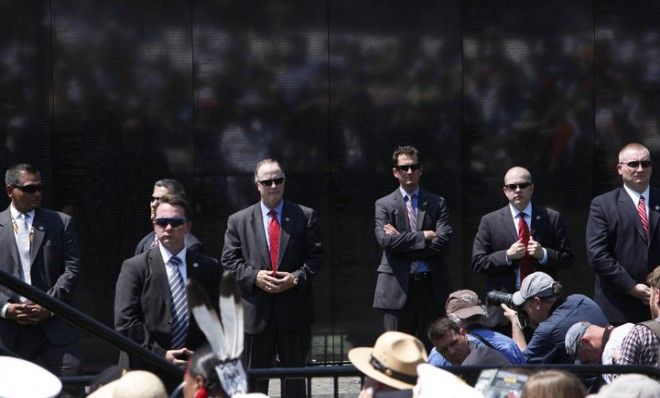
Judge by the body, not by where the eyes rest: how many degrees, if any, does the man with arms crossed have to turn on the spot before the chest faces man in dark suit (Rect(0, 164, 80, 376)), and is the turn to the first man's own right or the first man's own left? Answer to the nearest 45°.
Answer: approximately 90° to the first man's own right

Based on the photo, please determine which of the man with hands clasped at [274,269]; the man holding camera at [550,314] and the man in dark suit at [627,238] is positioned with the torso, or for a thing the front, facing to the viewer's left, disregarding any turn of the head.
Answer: the man holding camera

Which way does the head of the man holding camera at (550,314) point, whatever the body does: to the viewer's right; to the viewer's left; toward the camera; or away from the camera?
to the viewer's left

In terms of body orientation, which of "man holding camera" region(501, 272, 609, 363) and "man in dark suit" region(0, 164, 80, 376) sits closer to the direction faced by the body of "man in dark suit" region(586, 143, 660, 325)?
the man holding camera

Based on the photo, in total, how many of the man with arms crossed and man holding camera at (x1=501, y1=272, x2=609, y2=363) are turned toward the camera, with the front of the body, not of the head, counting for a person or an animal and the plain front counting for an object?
1

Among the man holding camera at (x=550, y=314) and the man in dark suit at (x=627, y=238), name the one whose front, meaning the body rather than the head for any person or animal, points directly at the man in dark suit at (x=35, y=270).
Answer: the man holding camera

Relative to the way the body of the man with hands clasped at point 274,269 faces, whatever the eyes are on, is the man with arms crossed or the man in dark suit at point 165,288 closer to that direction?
the man in dark suit

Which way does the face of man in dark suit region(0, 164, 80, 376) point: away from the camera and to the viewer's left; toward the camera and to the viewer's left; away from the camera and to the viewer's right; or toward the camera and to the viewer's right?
toward the camera and to the viewer's right

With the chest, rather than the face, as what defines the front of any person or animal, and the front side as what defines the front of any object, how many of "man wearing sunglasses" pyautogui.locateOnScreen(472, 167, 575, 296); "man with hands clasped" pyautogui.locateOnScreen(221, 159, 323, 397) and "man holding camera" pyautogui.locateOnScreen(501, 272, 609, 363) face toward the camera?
2

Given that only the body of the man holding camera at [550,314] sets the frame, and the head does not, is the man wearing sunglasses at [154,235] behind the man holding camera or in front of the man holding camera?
in front

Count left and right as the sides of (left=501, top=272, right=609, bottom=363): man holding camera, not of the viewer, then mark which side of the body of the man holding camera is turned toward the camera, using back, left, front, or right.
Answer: left

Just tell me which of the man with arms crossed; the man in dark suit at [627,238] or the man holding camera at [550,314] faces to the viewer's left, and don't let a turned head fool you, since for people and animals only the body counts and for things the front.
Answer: the man holding camera
